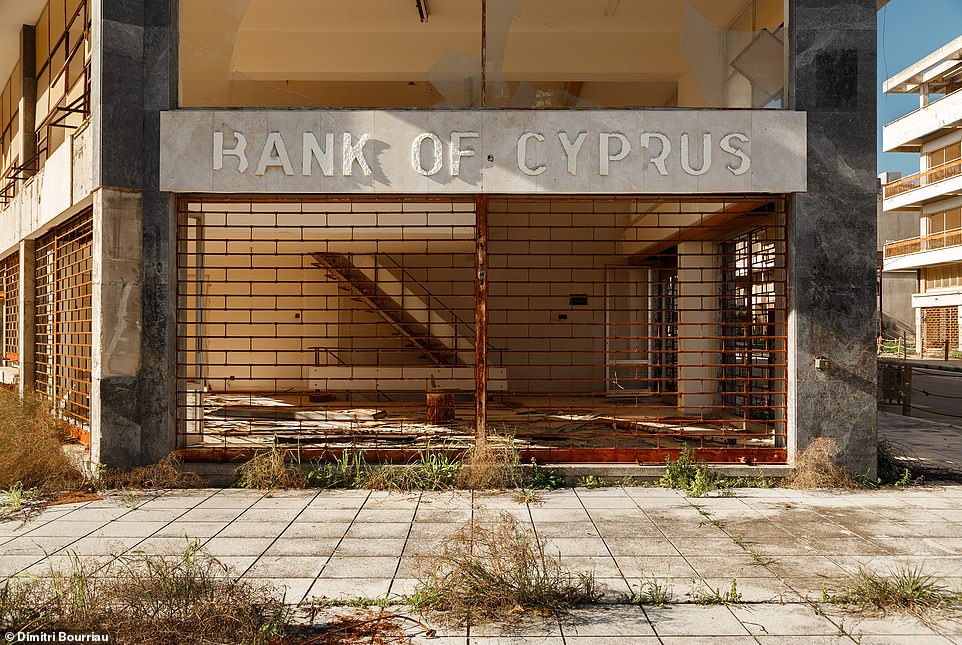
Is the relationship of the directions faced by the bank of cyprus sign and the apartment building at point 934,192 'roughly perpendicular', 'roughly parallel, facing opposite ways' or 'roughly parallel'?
roughly perpendicular

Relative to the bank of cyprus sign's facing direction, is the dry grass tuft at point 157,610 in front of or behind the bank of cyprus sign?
in front

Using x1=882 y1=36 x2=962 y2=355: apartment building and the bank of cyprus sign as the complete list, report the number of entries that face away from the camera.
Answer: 0

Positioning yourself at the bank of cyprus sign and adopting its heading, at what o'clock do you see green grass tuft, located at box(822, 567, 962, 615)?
The green grass tuft is roughly at 11 o'clock from the bank of cyprus sign.

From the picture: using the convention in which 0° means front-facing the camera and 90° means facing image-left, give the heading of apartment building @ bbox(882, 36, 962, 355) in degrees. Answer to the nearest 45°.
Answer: approximately 45°

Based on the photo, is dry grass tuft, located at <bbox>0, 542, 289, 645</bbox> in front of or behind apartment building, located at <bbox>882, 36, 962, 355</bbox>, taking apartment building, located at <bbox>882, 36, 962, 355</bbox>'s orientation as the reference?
in front

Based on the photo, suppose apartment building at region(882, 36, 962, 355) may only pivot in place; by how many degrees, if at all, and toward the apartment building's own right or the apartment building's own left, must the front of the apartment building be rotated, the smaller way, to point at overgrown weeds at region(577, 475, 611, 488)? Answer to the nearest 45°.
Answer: approximately 45° to the apartment building's own left

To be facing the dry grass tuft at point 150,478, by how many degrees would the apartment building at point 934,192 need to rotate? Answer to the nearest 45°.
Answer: approximately 45° to its left

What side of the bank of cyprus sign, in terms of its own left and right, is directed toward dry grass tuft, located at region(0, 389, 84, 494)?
right

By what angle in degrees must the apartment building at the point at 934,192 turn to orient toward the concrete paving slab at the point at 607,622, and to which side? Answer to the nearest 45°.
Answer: approximately 45° to its left

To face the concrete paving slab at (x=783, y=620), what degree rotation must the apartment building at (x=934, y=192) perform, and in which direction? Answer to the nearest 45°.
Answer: approximately 45° to its left

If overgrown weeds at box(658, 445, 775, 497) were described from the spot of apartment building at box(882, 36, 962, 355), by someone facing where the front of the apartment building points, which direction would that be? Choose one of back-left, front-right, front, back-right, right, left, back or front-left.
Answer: front-left

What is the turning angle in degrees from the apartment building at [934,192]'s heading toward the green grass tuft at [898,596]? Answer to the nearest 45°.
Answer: approximately 45° to its left

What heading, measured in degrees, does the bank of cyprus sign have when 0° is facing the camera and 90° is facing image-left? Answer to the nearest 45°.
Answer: approximately 0°

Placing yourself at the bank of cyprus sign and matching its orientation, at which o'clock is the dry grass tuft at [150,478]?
The dry grass tuft is roughly at 3 o'clock from the bank of cyprus sign.
